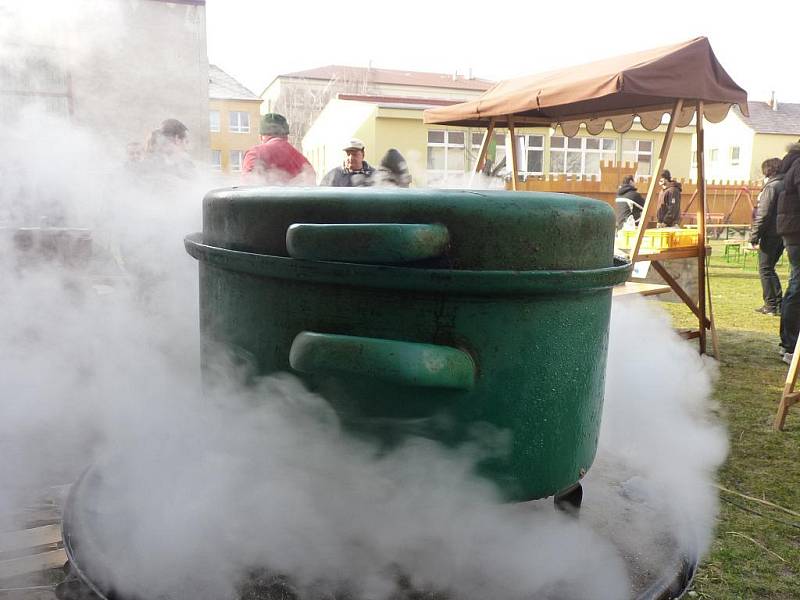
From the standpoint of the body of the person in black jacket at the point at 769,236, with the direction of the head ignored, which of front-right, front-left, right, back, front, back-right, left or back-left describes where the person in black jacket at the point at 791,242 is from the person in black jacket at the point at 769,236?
left

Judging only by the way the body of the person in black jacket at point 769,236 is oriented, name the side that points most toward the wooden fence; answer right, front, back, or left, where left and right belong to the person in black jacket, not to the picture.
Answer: right

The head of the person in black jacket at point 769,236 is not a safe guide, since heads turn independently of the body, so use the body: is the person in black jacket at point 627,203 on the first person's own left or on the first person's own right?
on the first person's own right

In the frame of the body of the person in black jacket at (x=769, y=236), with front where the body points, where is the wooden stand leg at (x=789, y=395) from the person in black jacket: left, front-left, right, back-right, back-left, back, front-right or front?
left

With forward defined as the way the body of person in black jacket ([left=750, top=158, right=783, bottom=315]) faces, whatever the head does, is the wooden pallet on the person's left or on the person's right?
on the person's left

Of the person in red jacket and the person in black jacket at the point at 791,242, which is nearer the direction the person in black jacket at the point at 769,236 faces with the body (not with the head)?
the person in red jacket

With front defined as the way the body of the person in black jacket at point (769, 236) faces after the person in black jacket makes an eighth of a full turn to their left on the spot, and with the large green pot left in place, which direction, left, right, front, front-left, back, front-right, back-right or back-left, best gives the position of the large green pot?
front-left

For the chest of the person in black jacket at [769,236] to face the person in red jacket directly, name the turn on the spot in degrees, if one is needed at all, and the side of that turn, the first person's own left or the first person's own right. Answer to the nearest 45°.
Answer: approximately 45° to the first person's own left

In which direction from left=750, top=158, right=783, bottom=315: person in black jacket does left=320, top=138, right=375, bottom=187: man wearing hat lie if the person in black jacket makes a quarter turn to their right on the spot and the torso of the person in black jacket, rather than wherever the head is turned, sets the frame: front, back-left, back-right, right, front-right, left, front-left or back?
back-left

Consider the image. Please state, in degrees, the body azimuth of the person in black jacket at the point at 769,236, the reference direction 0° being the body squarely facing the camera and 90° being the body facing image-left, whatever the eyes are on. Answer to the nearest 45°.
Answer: approximately 90°
